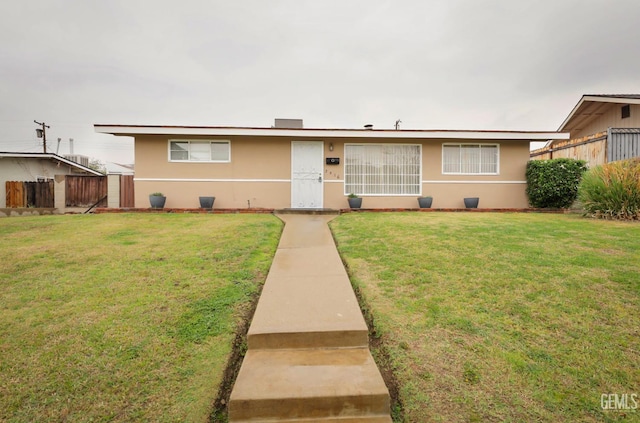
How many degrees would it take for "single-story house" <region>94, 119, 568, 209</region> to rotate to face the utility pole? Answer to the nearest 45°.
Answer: approximately 135° to its right

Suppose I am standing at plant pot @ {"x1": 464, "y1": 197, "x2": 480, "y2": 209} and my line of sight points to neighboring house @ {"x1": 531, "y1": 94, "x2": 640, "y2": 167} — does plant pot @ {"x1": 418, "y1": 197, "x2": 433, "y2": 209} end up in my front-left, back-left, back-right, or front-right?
back-left

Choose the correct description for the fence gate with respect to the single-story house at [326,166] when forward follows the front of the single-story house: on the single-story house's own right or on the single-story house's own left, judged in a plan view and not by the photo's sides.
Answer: on the single-story house's own right

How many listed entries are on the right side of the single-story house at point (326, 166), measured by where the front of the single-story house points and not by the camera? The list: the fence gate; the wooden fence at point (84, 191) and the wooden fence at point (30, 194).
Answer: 3

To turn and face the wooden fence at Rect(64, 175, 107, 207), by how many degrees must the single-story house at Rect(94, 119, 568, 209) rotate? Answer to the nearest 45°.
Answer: approximately 90° to its right

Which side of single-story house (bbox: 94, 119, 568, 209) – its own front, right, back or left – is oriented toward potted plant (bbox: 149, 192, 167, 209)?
right

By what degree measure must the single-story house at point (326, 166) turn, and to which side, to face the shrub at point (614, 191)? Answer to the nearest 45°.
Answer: approximately 45° to its left

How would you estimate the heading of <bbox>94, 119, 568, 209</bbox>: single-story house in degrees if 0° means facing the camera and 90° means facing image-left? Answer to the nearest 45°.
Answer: approximately 0°

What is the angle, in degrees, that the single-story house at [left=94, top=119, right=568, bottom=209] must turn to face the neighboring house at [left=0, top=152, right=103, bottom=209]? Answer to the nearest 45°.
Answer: approximately 90° to its right

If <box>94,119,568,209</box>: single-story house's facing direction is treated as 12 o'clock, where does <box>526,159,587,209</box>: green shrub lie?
The green shrub is roughly at 9 o'clock from the single-story house.
